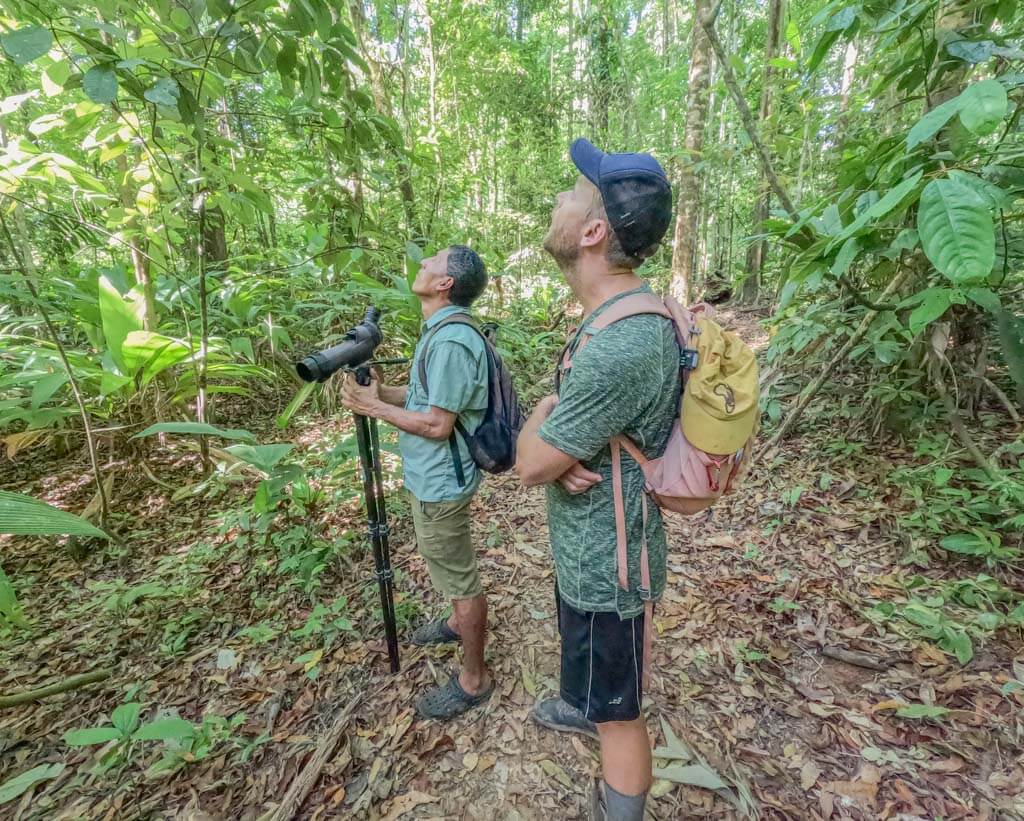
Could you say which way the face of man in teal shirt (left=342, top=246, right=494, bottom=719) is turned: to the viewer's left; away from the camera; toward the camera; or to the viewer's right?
to the viewer's left

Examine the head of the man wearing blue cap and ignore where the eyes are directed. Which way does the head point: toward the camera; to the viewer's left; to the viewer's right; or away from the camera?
to the viewer's left

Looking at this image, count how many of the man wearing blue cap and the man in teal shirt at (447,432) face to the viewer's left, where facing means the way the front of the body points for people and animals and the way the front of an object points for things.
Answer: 2

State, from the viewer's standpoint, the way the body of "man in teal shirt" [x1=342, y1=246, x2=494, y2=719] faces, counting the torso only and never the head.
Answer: to the viewer's left

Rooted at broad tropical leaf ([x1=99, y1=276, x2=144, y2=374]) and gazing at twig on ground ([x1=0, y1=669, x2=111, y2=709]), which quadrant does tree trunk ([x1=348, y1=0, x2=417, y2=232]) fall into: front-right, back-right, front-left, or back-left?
back-left

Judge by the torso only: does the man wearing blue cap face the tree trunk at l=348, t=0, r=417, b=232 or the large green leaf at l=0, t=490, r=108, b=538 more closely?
the large green leaf

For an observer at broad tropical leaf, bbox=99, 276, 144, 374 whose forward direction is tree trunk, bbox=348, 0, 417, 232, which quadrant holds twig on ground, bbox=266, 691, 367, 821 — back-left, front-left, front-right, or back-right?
back-right

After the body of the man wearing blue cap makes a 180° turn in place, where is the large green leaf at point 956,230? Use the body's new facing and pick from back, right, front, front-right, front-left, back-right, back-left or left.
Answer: front

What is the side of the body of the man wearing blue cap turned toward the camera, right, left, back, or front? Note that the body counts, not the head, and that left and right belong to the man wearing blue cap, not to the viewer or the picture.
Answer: left
